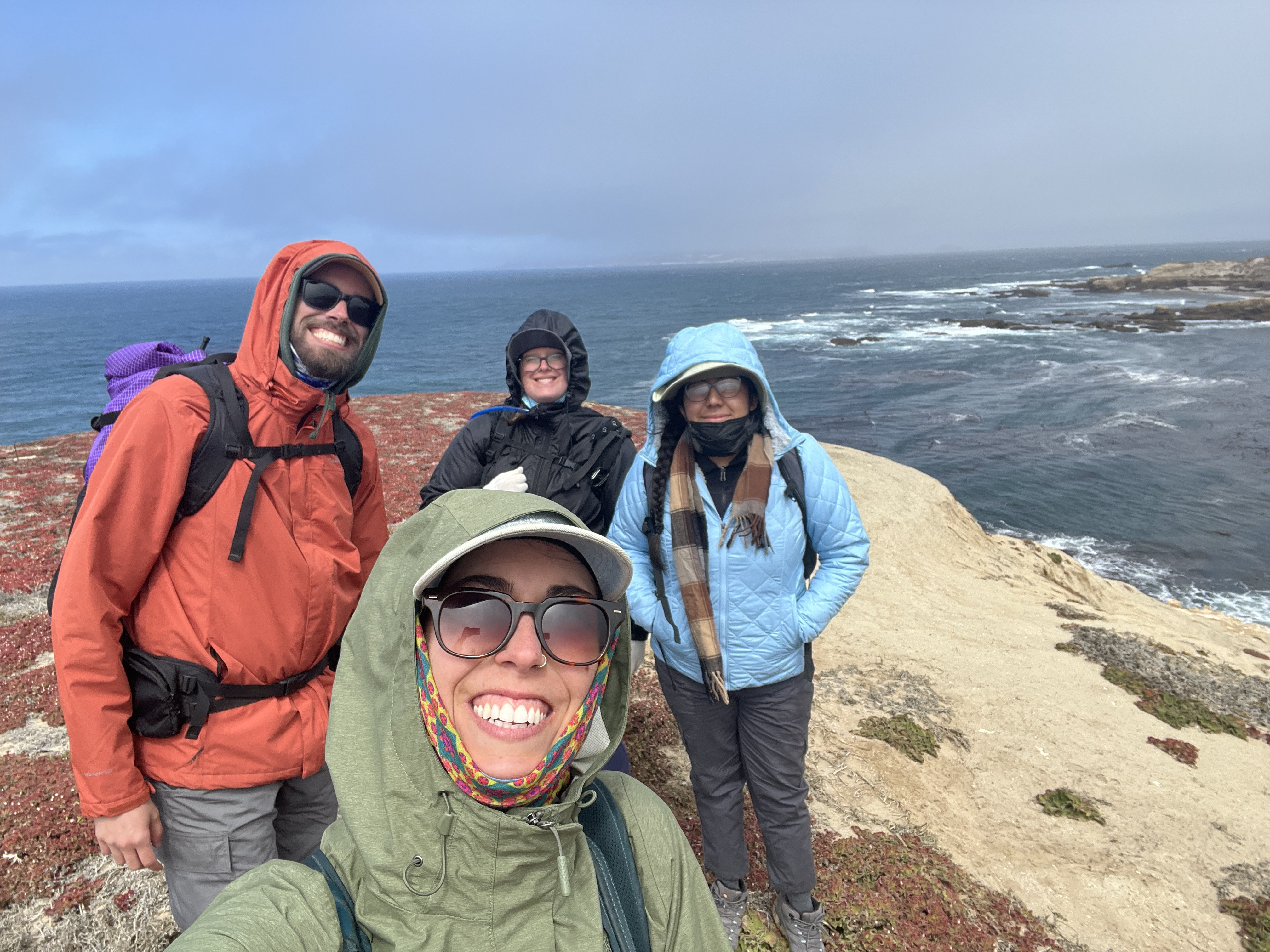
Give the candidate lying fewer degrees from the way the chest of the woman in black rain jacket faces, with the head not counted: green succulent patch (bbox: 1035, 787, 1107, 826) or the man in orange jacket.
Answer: the man in orange jacket

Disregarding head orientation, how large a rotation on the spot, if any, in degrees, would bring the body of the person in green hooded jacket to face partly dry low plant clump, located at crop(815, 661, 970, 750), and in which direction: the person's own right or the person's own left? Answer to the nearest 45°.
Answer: approximately 135° to the person's own left

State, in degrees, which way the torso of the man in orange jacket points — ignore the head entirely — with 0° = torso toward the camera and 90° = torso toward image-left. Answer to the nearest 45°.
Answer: approximately 315°

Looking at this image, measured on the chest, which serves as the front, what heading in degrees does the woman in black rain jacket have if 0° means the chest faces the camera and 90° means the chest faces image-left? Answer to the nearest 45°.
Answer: approximately 0°
